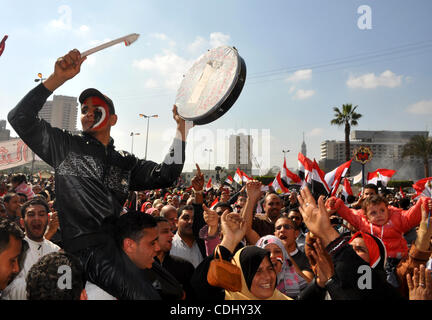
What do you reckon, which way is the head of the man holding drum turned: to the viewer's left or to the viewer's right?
to the viewer's left

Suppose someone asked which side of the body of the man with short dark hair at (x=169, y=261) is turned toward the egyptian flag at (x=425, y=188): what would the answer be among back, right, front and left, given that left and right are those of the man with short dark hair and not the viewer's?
left

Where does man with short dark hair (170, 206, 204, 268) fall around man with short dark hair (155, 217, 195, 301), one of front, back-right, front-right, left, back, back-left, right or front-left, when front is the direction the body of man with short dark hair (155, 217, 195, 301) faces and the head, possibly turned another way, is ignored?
back-left

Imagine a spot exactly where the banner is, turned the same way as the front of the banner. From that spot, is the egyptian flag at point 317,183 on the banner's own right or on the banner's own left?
on the banner's own left
